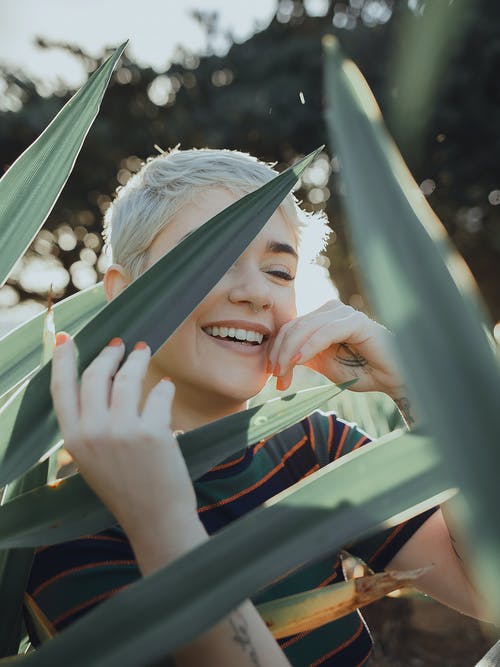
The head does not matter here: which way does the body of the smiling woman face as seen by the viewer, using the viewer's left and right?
facing the viewer and to the right of the viewer

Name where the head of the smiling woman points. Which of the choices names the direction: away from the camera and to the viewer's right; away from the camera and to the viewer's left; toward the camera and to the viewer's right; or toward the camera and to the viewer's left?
toward the camera and to the viewer's right
